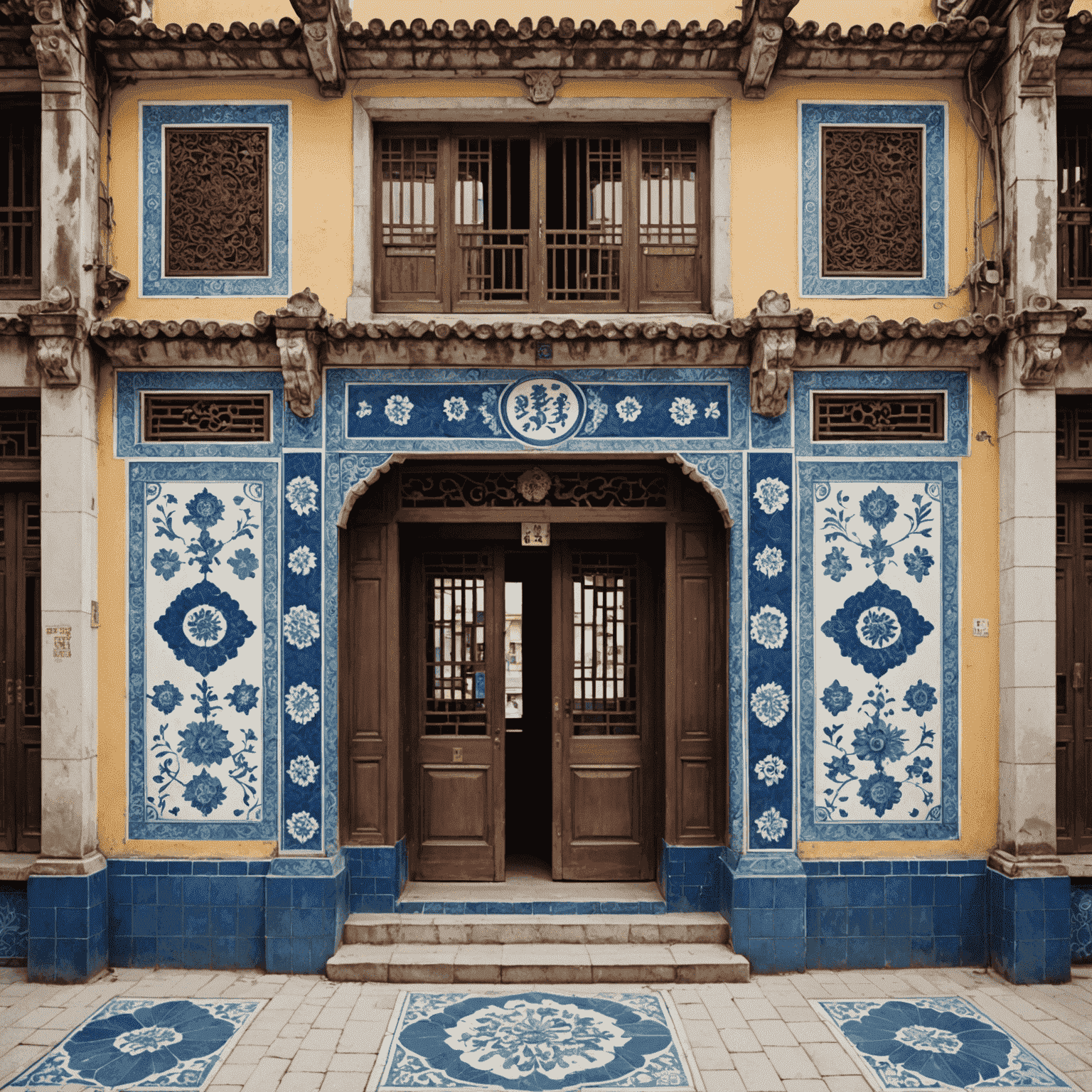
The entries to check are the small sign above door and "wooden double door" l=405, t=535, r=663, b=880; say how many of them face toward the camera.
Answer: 2

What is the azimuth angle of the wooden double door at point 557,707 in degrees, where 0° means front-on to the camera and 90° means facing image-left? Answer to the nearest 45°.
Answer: approximately 0°
